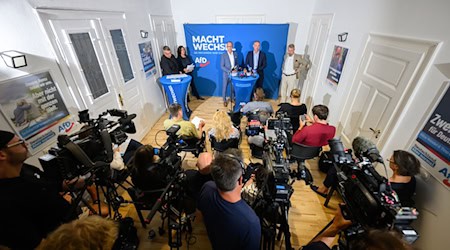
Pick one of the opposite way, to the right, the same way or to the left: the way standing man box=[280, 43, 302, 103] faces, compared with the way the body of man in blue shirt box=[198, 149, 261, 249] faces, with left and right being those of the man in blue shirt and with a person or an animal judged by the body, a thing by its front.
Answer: the opposite way

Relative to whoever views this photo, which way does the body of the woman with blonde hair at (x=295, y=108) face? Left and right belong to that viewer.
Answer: facing away from the viewer

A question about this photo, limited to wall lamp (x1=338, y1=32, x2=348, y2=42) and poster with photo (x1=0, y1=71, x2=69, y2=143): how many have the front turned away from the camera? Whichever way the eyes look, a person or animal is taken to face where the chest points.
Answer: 0

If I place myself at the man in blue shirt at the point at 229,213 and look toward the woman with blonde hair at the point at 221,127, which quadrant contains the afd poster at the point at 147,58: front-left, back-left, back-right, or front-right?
front-left

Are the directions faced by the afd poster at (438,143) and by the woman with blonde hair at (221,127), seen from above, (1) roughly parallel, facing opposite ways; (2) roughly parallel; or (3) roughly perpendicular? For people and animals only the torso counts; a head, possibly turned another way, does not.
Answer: roughly perpendicular

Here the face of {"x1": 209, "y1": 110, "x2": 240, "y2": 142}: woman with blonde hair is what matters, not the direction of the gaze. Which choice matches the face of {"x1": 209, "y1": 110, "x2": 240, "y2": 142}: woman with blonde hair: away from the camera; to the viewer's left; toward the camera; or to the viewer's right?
away from the camera

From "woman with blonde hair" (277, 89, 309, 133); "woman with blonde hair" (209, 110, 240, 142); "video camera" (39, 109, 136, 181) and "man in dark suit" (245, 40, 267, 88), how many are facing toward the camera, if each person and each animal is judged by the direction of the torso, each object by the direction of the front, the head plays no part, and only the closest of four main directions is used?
1

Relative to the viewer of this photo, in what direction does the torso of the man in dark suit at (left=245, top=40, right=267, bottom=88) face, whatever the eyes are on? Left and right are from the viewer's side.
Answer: facing the viewer

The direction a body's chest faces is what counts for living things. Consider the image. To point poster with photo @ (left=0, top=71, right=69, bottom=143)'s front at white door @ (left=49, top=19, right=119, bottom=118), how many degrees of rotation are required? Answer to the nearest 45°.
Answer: approximately 90° to its left

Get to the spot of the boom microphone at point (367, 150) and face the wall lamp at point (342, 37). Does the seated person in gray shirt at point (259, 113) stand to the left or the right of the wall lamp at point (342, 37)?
left

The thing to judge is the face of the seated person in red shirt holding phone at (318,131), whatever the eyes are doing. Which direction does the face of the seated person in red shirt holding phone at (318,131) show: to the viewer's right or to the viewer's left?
to the viewer's left

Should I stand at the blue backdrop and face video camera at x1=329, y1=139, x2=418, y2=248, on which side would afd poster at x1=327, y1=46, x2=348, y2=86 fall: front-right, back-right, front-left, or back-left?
front-left

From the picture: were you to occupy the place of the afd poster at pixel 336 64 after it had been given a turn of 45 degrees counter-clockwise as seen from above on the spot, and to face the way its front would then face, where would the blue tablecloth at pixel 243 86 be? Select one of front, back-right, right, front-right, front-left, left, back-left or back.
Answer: right

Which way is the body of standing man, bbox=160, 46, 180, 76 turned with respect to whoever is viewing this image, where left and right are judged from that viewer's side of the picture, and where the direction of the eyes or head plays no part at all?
facing the viewer and to the right of the viewer

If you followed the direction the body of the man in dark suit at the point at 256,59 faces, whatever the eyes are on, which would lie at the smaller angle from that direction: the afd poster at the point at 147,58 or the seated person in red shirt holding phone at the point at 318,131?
the seated person in red shirt holding phone

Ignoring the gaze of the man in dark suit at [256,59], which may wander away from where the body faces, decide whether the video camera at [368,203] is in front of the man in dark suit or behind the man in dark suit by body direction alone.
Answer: in front

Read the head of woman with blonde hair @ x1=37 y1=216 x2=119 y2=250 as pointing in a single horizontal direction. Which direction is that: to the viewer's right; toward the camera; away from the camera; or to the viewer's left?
away from the camera

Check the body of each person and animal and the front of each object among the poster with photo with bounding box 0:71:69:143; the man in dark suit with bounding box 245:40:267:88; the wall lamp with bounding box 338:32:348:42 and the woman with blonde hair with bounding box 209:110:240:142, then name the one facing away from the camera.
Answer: the woman with blonde hair
